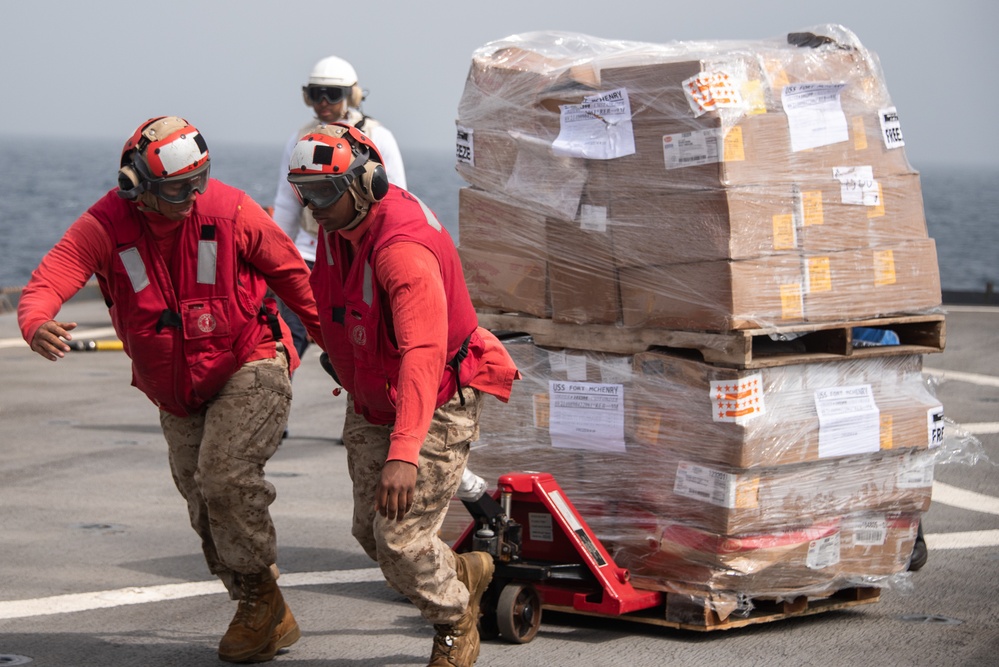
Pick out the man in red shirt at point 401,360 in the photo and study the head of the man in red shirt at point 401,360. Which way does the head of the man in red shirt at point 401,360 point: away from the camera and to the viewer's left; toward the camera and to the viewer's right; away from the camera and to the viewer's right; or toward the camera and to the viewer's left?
toward the camera and to the viewer's left

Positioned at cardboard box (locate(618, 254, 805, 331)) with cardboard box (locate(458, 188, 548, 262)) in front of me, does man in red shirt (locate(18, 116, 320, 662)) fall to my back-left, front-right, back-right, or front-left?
front-left

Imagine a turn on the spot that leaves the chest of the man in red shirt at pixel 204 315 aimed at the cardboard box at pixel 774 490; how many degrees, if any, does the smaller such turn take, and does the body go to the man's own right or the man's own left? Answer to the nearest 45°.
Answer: approximately 90° to the man's own left

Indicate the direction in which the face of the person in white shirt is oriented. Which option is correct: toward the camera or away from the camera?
toward the camera

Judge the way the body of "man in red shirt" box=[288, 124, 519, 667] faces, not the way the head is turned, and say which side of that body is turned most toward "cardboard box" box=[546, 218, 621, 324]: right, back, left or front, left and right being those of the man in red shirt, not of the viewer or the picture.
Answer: back

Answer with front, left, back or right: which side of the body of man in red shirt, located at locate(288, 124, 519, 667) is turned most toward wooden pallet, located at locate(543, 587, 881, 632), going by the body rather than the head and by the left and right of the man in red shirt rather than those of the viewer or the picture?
back

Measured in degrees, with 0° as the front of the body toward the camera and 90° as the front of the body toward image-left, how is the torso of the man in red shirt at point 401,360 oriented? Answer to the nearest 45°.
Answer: approximately 45°

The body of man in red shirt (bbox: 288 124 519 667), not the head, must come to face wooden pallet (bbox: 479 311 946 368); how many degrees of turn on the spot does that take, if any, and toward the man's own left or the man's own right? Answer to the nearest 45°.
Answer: approximately 180°

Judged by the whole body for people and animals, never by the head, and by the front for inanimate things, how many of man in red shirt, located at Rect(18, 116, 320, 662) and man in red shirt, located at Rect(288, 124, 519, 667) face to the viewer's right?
0

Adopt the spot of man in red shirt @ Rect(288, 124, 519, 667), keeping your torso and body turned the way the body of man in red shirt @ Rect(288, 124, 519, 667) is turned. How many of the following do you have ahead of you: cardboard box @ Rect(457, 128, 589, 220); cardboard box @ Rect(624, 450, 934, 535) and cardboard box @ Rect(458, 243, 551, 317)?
0

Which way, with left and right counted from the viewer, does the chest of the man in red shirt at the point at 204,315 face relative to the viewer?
facing the viewer

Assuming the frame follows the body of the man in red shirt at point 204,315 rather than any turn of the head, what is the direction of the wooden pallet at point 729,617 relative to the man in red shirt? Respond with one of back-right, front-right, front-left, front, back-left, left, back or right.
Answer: left

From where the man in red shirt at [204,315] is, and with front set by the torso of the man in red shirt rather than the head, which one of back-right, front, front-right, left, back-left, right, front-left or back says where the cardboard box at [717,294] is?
left

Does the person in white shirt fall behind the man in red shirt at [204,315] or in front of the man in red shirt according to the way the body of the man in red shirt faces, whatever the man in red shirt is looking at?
behind
